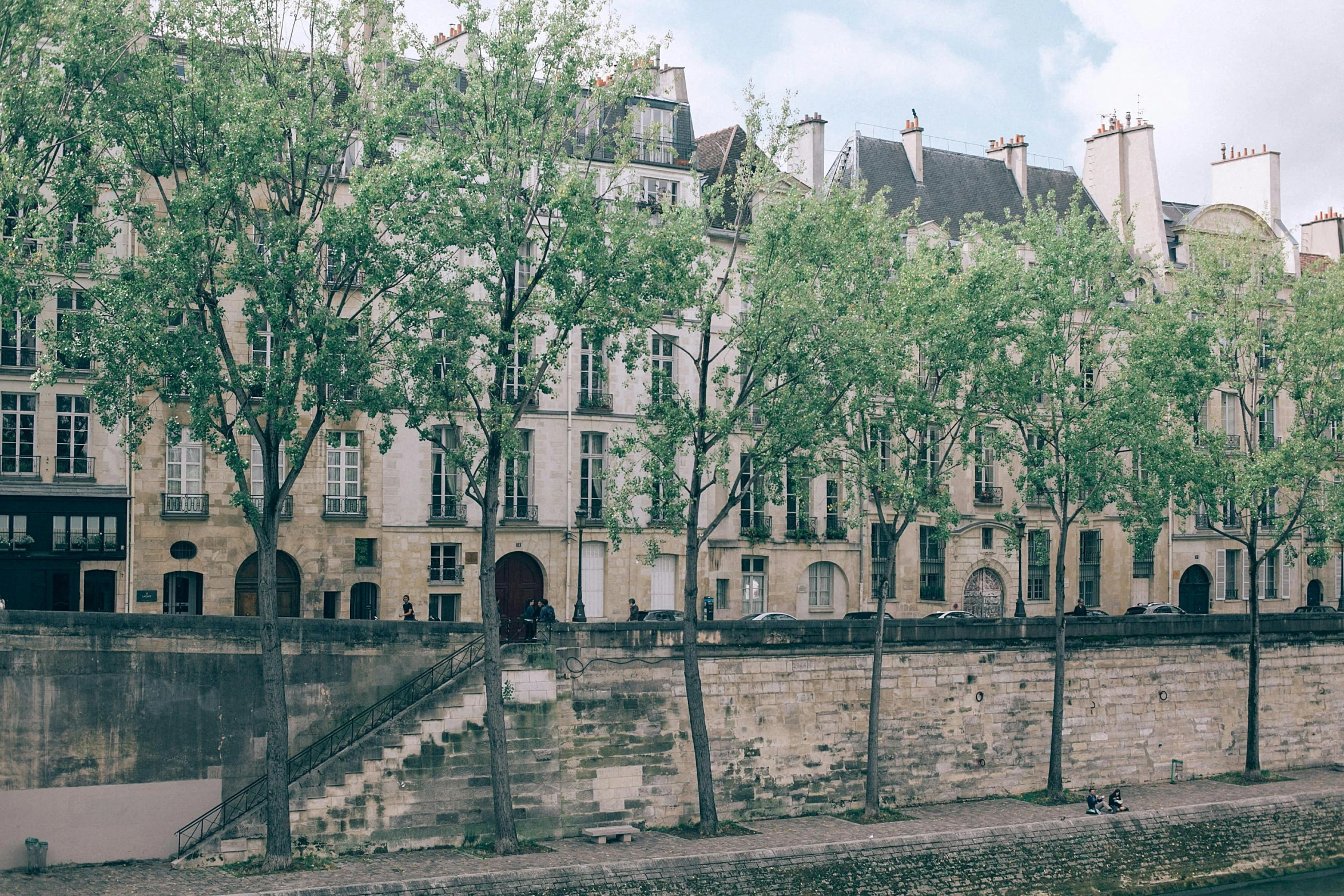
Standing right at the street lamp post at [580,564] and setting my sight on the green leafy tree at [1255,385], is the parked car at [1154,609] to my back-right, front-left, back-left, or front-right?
front-left

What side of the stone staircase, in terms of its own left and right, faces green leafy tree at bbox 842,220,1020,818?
back

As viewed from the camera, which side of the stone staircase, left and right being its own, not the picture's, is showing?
left

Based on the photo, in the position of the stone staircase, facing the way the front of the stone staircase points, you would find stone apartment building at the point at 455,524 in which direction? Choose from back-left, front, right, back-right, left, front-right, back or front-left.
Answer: right
